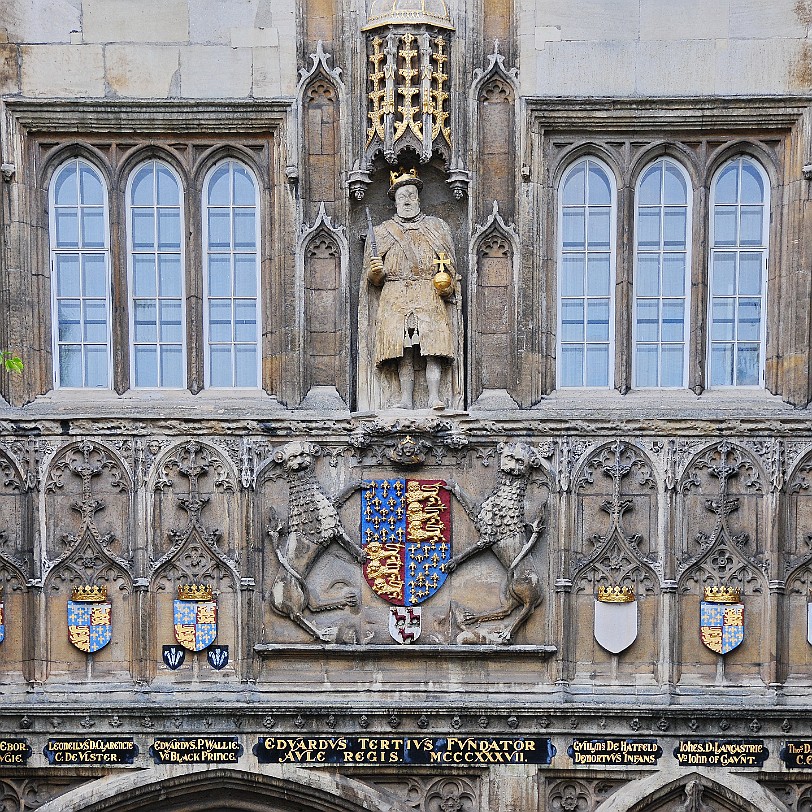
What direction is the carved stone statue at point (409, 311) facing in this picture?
toward the camera
